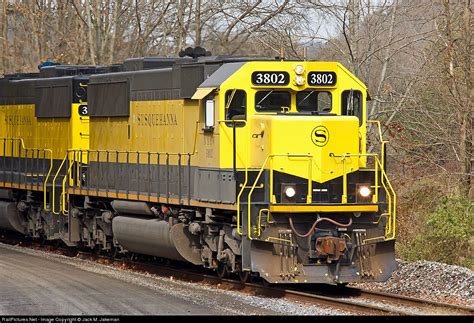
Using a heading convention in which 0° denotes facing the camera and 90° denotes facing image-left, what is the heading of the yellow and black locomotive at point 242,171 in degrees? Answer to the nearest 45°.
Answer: approximately 315°

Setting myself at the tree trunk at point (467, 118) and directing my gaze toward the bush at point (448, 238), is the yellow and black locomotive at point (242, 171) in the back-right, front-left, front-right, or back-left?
front-right

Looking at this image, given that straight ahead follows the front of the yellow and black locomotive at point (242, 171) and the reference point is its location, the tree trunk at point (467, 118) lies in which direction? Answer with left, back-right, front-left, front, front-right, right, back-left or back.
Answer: left

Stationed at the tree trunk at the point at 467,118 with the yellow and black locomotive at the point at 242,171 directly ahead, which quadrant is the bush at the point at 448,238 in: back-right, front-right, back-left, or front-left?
front-left

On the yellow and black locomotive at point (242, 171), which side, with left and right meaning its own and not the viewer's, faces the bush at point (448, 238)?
left

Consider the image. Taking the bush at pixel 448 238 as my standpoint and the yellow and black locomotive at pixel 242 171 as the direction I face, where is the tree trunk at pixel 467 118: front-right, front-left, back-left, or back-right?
back-right
